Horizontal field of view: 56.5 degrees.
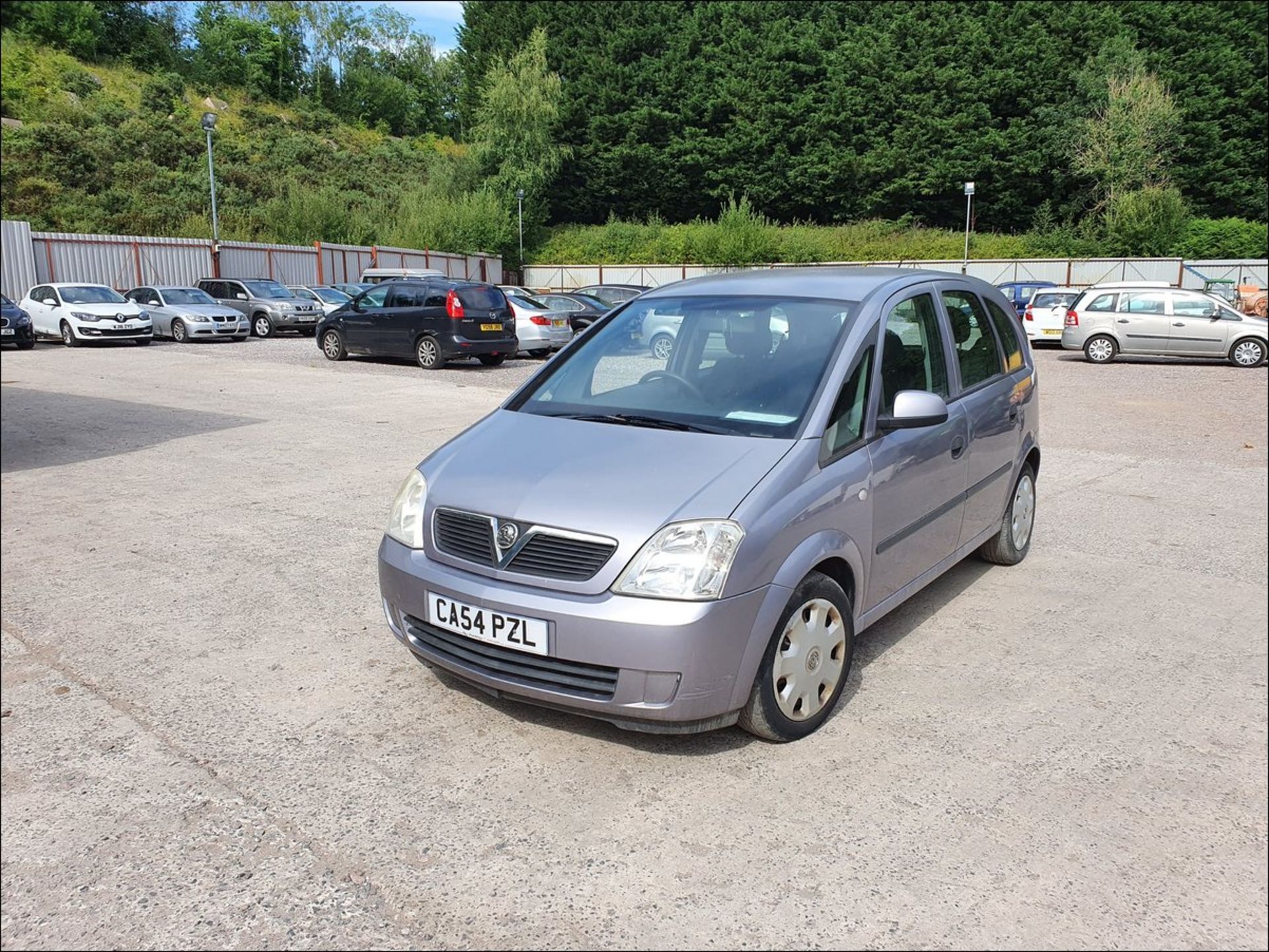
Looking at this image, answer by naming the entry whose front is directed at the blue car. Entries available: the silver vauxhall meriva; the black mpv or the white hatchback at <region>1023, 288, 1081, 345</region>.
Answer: the white hatchback

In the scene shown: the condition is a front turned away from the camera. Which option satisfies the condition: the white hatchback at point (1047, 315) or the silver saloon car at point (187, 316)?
the white hatchback

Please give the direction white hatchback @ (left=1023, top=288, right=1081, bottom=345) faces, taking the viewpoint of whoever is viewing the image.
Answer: facing away from the viewer

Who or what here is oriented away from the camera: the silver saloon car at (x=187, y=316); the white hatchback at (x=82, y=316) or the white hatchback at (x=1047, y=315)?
the white hatchback at (x=1047, y=315)

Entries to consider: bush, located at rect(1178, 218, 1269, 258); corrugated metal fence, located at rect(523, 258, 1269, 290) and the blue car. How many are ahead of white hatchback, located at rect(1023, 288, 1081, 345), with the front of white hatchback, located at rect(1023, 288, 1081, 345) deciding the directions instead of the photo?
3

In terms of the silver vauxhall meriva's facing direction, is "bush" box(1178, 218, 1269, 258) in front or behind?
behind

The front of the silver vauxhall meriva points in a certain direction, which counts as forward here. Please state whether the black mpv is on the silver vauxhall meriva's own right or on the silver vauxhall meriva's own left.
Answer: on the silver vauxhall meriva's own right

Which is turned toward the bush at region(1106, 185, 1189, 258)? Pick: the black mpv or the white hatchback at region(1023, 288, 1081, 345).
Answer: the white hatchback

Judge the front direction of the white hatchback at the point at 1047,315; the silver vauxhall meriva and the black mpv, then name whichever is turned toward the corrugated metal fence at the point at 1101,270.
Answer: the white hatchback

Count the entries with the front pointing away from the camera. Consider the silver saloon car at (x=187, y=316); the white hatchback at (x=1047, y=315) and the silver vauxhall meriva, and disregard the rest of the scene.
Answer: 1

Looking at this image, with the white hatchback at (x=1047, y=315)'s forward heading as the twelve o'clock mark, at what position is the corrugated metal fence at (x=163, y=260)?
The corrugated metal fence is roughly at 9 o'clock from the white hatchback.

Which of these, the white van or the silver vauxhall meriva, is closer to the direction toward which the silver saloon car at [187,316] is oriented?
the silver vauxhall meriva

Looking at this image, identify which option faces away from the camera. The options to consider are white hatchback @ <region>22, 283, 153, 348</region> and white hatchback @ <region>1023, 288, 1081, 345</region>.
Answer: white hatchback @ <region>1023, 288, 1081, 345</region>

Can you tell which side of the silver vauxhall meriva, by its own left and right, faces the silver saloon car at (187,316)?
right

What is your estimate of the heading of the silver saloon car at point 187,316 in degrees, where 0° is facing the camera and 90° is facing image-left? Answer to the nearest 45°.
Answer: approximately 315°

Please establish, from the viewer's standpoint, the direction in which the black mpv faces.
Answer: facing away from the viewer and to the left of the viewer
